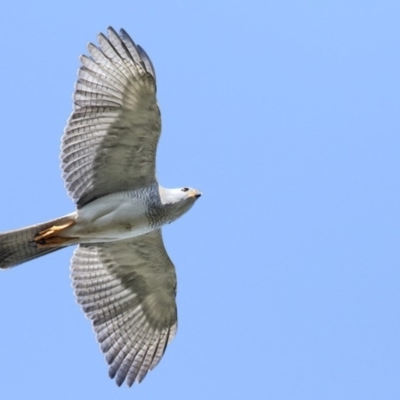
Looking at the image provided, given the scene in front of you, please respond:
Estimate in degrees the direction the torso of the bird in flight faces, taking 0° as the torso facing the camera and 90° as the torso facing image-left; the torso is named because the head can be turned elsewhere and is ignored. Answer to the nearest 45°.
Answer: approximately 270°
